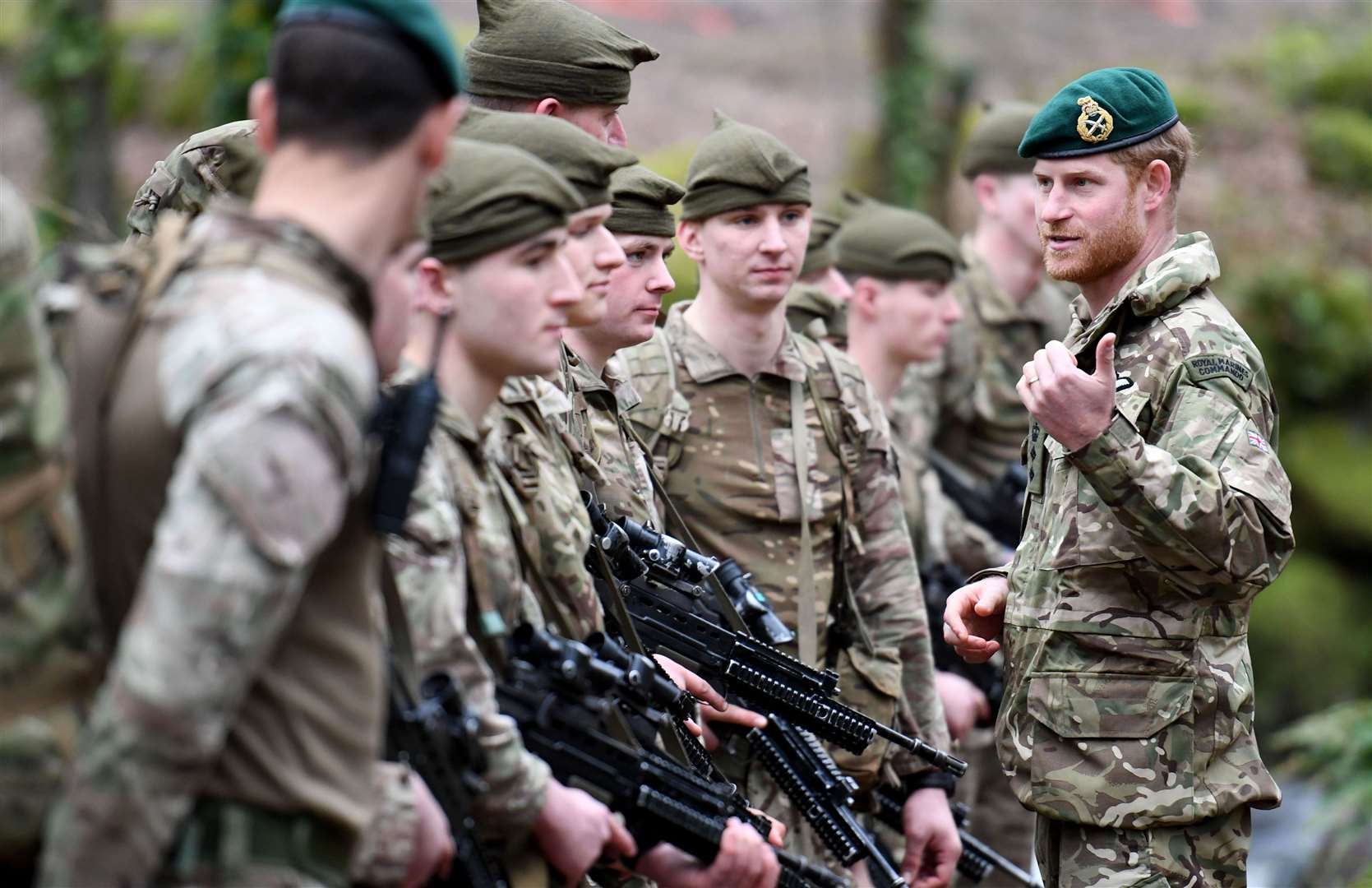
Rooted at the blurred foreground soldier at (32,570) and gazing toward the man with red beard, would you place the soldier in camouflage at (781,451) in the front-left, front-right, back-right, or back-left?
front-left

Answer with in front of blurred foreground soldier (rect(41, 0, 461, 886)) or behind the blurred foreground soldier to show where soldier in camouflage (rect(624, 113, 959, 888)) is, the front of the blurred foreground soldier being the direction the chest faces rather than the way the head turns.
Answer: in front

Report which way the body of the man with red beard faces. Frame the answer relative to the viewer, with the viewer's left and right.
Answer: facing the viewer and to the left of the viewer

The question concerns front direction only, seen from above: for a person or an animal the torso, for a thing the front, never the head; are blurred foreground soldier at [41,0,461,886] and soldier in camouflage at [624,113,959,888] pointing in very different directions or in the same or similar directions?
very different directions

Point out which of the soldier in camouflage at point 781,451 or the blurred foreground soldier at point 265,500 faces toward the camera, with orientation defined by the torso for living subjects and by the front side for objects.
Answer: the soldier in camouflage

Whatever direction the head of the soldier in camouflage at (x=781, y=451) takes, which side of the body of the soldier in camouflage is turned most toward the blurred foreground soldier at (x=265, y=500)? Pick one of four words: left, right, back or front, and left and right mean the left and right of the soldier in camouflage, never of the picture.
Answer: front

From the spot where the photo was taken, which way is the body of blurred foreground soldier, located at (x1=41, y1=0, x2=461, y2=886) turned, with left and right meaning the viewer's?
facing away from the viewer and to the right of the viewer

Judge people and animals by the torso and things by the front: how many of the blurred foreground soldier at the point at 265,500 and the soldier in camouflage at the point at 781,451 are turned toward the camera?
1

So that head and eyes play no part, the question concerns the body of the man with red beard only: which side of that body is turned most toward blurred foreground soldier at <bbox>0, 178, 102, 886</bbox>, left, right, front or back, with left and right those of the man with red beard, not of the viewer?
front

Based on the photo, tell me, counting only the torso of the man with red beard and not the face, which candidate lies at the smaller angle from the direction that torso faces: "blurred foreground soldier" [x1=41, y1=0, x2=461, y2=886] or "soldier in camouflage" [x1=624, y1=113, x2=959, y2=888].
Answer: the blurred foreground soldier

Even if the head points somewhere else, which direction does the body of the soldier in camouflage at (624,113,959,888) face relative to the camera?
toward the camera
